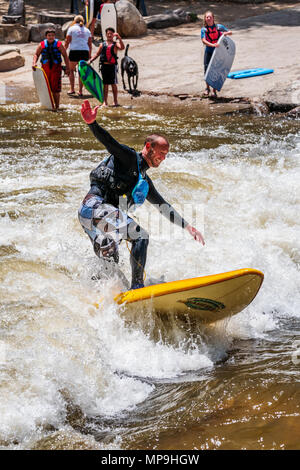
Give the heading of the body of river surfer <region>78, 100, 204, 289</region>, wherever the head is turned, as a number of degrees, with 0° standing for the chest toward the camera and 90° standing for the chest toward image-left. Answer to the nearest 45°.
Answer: approximately 315°

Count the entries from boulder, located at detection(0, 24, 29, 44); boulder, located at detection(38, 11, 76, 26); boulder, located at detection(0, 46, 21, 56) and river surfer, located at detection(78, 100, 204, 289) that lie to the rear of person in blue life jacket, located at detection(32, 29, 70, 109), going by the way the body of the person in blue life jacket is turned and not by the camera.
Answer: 3

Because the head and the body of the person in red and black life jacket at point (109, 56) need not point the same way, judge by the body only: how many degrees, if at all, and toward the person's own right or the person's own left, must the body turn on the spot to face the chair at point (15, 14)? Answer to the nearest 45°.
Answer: approximately 180°

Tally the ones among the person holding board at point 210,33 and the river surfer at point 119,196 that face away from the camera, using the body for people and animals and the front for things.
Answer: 0

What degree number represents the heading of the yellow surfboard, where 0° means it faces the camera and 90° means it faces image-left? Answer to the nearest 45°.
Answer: approximately 270°

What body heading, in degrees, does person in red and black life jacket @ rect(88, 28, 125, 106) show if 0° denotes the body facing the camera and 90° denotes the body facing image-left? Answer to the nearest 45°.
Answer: approximately 0°

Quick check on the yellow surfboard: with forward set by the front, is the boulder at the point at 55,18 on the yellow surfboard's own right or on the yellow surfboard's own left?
on the yellow surfboard's own left

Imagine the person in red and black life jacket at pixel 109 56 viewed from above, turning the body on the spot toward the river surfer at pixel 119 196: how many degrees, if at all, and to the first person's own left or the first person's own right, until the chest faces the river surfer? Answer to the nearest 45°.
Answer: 0° — they already face them
